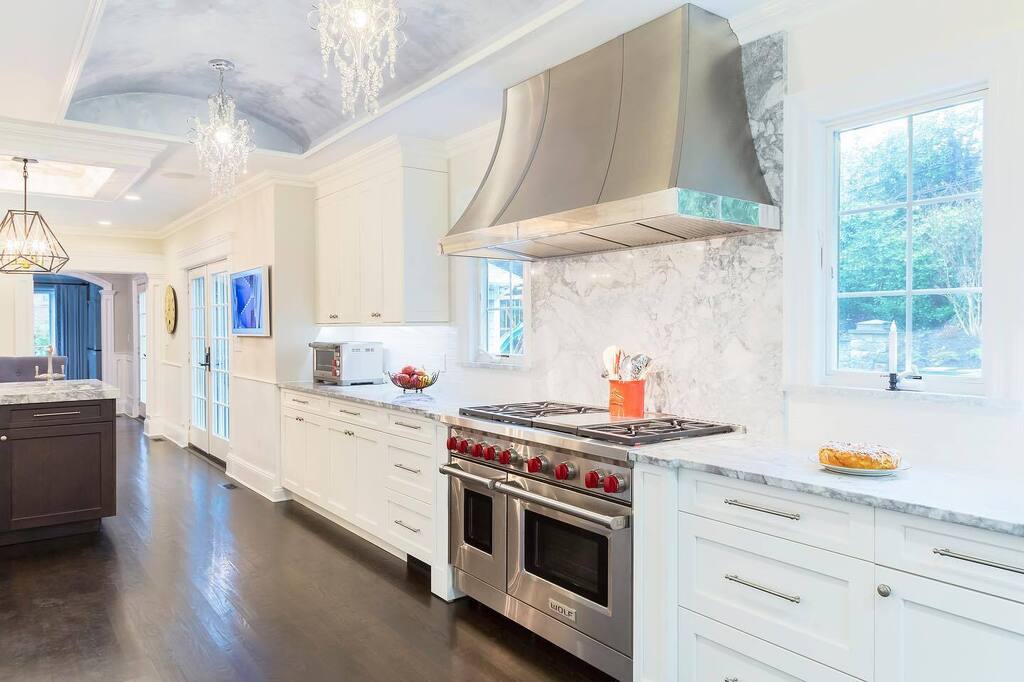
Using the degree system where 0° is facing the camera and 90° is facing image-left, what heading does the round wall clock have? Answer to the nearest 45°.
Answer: approximately 90°

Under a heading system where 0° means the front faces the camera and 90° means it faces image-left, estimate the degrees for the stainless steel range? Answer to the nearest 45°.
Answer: approximately 45°

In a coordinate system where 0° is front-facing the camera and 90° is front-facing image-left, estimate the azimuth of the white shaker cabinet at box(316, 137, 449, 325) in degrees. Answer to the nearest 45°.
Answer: approximately 45°
